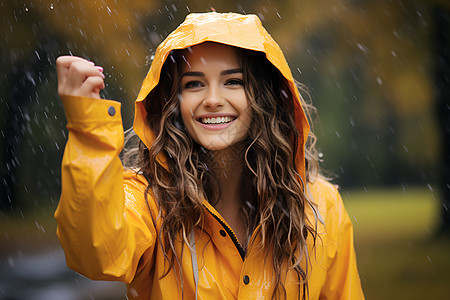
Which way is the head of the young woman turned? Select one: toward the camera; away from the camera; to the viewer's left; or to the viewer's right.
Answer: toward the camera

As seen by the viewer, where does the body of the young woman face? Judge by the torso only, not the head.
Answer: toward the camera

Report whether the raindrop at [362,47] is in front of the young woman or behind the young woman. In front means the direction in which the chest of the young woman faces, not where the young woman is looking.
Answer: behind
